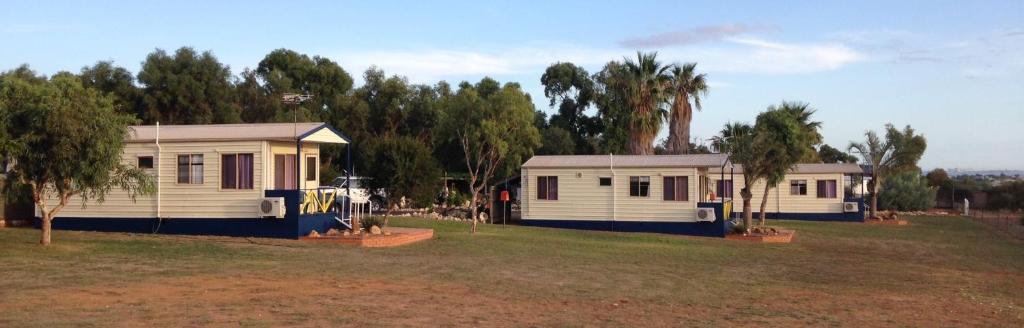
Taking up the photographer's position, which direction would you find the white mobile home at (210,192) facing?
facing the viewer and to the right of the viewer

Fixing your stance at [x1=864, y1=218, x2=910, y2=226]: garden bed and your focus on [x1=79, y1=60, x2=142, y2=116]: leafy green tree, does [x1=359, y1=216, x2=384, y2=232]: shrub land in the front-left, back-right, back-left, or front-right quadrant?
front-left

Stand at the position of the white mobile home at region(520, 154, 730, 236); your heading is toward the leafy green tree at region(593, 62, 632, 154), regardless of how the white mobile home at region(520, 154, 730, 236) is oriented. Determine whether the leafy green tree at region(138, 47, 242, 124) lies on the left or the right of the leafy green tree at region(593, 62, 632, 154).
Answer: left

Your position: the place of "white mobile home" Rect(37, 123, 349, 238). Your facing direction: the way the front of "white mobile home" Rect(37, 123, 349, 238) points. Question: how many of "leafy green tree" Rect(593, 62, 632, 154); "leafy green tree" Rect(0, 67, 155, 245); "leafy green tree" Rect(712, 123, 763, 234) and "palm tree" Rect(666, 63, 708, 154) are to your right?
1

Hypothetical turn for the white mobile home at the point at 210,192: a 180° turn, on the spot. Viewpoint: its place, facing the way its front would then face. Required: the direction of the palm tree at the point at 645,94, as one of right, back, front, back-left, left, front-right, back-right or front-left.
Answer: right

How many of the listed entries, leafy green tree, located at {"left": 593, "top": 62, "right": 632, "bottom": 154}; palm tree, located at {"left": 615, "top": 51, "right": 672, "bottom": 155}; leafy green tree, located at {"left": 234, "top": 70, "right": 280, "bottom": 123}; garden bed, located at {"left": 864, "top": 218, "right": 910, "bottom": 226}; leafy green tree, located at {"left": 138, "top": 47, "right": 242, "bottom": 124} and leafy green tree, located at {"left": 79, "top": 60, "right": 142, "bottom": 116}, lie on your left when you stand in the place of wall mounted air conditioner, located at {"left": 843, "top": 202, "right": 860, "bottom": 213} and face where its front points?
1

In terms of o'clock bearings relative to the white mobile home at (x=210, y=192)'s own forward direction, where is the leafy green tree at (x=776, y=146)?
The leafy green tree is roughly at 10 o'clock from the white mobile home.

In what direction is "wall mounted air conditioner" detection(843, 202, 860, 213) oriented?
toward the camera

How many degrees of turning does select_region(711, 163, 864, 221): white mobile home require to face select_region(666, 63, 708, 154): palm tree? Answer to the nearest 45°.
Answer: approximately 180°

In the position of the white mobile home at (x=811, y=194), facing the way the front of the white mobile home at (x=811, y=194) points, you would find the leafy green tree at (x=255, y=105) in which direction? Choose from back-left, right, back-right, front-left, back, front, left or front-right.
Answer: back
